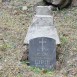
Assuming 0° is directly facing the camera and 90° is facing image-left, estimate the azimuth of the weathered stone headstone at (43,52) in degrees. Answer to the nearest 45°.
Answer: approximately 0°
